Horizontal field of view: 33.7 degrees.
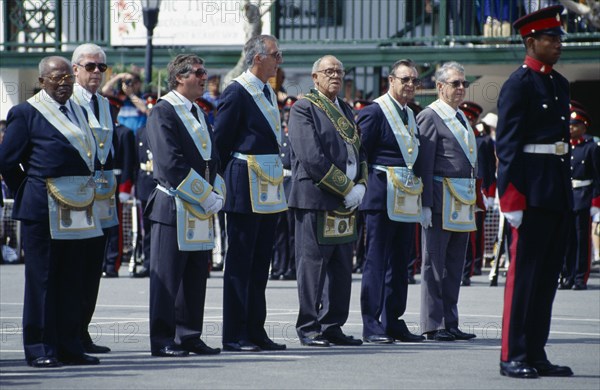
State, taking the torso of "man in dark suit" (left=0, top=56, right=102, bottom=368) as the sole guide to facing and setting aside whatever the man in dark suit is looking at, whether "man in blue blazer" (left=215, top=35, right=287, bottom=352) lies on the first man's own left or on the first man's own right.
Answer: on the first man's own left

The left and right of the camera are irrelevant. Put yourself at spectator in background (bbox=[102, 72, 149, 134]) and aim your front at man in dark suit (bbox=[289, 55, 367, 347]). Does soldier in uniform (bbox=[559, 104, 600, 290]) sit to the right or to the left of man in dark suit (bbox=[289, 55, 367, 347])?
left

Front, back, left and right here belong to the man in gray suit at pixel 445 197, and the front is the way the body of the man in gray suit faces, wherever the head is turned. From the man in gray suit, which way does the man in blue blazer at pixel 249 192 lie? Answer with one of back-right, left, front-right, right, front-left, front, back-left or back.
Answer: right

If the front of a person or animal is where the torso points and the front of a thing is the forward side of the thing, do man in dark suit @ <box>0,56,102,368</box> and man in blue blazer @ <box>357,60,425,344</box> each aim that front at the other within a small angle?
no

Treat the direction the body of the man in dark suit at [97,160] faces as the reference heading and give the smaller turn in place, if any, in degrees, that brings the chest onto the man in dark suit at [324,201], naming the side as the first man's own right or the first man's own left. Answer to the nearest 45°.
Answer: approximately 45° to the first man's own left

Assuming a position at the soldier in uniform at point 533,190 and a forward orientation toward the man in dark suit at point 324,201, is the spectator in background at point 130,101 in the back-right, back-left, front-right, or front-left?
front-right

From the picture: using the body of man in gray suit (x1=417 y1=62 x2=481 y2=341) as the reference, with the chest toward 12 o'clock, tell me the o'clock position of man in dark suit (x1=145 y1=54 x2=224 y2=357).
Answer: man in dark suit (x1=145 y1=54 x2=224 y2=357) is roughly at 3 o'clock from man in gray suit (x1=417 y1=62 x2=481 y2=341).

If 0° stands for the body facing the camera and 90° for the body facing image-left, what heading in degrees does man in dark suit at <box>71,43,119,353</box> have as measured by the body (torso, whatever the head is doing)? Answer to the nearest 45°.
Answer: approximately 315°

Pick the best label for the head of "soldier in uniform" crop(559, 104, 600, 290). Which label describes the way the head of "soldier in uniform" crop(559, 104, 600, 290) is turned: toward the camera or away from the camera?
toward the camera

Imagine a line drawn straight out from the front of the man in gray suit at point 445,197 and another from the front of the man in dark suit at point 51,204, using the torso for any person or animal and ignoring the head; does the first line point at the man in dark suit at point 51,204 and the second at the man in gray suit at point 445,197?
no

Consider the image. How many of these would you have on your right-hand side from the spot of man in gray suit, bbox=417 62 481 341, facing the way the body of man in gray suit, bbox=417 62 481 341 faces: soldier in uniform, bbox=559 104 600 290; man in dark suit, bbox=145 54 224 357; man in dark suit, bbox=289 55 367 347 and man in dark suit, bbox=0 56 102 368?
3

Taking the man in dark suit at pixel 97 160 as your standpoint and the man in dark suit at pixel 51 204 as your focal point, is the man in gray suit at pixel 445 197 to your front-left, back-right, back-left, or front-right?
back-left

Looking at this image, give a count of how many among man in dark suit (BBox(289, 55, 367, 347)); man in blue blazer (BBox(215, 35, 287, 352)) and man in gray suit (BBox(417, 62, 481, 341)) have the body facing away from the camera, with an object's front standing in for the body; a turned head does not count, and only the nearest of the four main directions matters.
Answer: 0

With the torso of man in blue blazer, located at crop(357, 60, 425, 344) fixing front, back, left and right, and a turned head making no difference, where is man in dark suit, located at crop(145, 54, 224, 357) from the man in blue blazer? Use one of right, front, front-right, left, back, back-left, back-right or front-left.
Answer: right

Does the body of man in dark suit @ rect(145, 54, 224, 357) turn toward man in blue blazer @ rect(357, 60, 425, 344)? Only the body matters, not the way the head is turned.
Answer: no

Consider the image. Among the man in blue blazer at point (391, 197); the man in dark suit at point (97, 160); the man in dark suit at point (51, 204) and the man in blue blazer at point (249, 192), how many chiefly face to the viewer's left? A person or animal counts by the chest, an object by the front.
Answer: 0

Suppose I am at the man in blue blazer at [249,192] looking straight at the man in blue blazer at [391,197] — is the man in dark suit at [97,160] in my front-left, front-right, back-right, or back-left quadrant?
back-left
